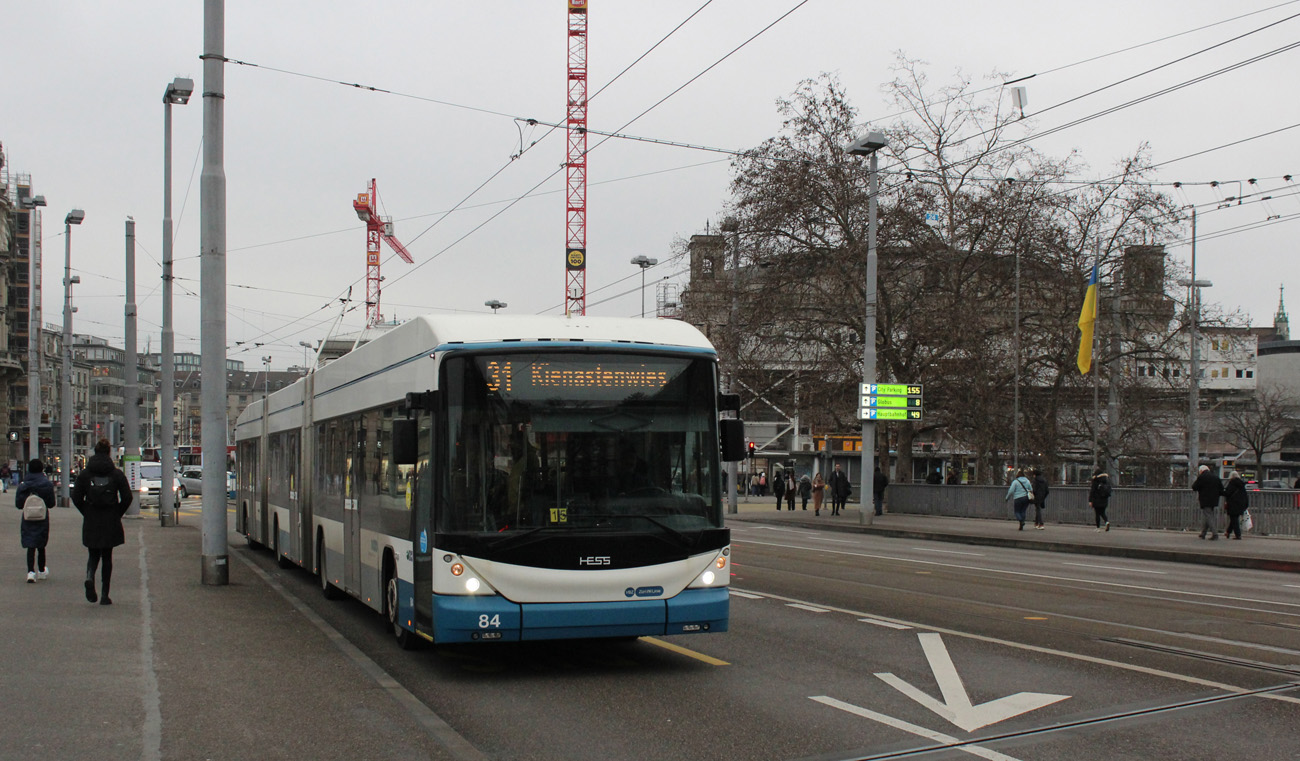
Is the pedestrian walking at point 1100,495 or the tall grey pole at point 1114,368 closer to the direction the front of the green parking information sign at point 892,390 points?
the pedestrian walking

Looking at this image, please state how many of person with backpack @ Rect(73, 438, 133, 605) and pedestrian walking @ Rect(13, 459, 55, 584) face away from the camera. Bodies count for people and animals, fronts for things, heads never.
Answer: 2

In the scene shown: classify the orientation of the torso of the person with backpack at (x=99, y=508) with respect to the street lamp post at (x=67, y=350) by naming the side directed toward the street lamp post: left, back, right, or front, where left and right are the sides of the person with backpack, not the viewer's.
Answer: front

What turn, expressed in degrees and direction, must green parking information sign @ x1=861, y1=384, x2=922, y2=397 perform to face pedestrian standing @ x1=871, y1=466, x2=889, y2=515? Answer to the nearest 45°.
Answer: approximately 180°

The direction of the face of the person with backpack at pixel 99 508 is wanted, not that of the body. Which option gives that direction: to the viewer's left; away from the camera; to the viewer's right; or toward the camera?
away from the camera

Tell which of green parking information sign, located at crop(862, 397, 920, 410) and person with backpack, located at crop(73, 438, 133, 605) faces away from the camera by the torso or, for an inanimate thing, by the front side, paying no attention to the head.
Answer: the person with backpack

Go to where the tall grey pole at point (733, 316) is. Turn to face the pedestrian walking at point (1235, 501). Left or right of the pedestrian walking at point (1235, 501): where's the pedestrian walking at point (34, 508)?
right

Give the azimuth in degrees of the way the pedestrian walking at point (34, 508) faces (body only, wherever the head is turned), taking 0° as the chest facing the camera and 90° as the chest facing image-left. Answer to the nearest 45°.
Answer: approximately 180°

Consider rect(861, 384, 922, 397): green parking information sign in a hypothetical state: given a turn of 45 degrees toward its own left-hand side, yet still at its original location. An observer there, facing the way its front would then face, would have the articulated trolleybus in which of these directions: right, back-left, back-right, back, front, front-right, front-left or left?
front-right

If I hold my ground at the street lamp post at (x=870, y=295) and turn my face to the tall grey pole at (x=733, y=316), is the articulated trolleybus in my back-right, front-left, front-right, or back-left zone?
back-left
